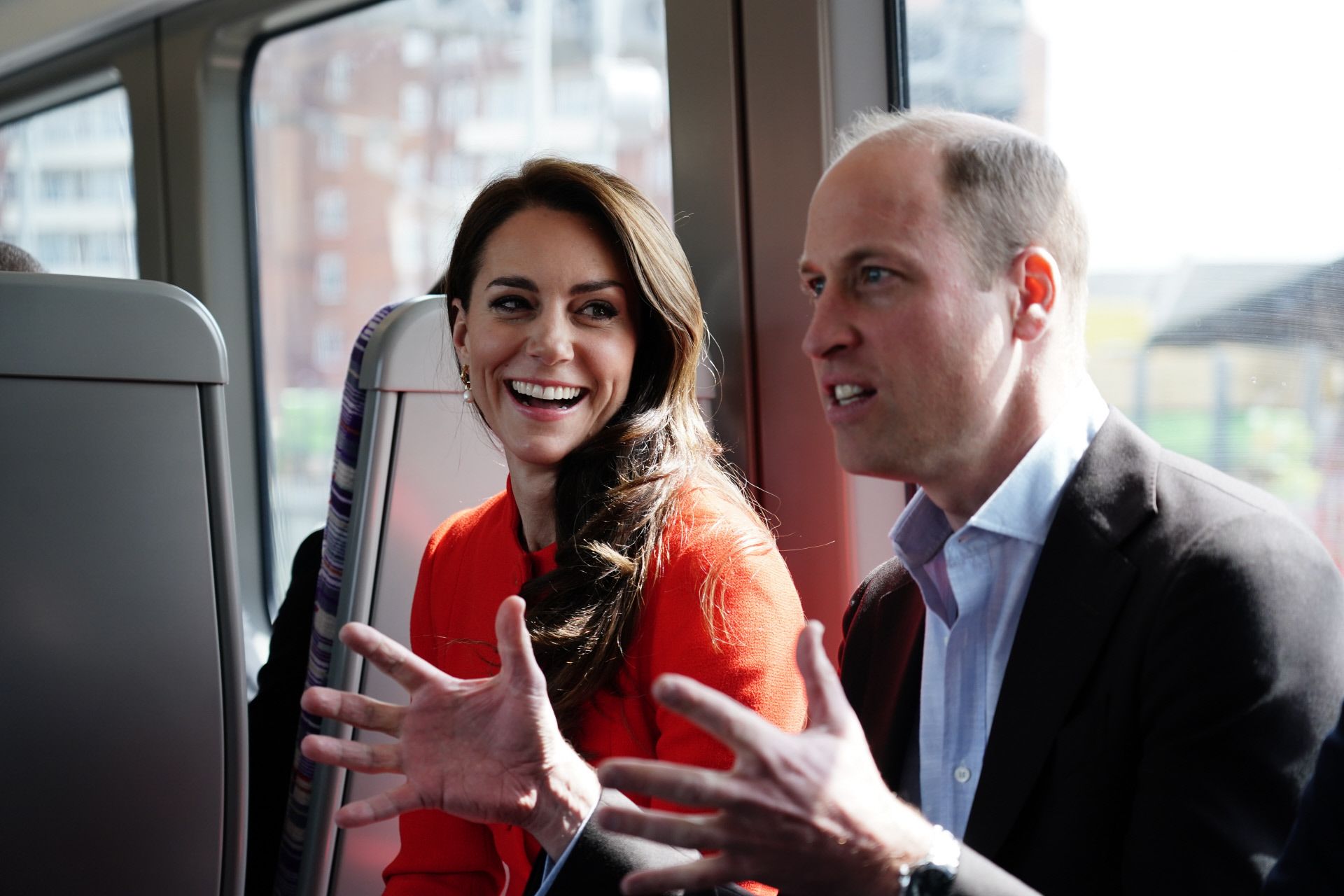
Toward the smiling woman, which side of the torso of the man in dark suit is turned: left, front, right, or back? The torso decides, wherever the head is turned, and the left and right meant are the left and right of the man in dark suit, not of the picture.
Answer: right

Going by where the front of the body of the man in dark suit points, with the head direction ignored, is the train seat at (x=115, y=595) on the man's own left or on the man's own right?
on the man's own right

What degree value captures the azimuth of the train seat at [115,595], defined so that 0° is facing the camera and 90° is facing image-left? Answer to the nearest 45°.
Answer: approximately 180°

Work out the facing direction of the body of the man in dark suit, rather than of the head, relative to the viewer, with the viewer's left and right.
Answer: facing the viewer and to the left of the viewer

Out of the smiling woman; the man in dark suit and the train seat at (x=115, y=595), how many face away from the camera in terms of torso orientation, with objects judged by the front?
1

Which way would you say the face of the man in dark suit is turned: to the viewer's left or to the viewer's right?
to the viewer's left

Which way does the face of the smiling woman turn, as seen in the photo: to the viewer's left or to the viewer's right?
to the viewer's right

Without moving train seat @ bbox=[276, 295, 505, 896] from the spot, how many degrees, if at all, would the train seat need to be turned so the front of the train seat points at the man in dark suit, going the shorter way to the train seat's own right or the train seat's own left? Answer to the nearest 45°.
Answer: approximately 180°

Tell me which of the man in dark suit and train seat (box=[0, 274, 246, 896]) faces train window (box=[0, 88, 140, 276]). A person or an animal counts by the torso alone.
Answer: the train seat

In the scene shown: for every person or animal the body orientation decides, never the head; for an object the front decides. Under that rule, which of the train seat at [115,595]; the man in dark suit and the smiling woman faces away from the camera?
the train seat

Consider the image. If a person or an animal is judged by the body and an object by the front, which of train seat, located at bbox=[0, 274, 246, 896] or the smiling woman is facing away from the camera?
the train seat
